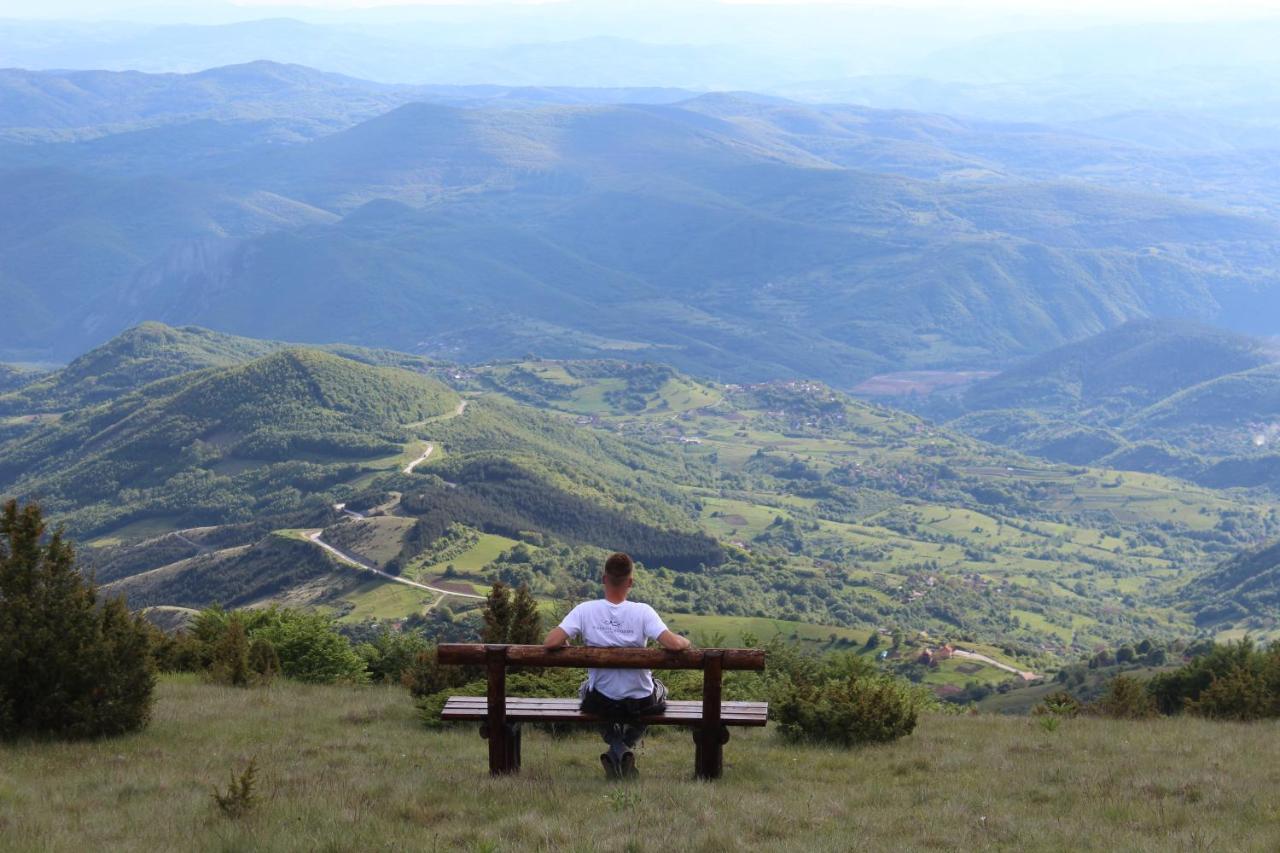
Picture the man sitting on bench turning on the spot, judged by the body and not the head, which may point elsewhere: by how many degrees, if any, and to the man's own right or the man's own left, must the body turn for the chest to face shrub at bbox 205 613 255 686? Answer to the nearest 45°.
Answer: approximately 45° to the man's own left

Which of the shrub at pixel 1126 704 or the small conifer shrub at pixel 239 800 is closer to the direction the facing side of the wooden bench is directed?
the shrub

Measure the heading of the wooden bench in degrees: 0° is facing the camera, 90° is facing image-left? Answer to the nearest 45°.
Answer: approximately 180°

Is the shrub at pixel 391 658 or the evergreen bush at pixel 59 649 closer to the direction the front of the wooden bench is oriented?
the shrub

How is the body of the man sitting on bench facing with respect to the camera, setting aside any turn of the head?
away from the camera

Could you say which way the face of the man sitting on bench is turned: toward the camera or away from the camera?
away from the camera

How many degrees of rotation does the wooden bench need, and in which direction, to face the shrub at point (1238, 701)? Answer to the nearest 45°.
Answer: approximately 45° to its right
